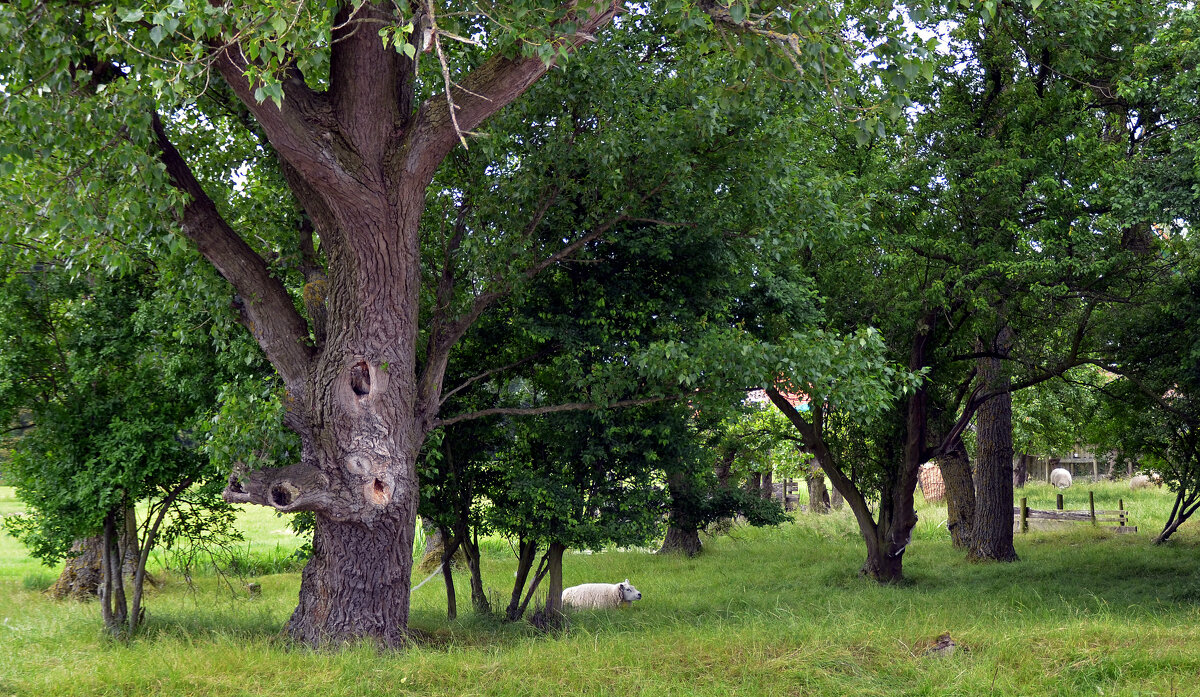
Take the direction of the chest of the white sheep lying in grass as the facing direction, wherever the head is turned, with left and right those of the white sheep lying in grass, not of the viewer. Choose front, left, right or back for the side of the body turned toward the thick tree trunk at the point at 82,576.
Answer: back

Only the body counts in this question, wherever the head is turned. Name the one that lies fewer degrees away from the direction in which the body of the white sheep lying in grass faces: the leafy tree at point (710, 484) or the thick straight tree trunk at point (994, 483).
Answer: the thick straight tree trunk

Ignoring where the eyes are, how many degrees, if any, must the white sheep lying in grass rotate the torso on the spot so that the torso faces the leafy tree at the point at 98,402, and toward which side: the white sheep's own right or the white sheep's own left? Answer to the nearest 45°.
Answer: approximately 135° to the white sheep's own right

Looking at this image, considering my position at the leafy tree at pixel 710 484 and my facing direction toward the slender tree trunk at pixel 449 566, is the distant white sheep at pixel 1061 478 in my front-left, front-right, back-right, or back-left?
back-left

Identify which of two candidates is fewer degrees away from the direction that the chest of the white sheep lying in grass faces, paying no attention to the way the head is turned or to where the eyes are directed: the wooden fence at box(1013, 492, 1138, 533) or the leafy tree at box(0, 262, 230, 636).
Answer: the wooden fence

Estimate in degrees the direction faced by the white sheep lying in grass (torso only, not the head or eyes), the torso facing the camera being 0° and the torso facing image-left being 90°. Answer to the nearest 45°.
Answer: approximately 270°
